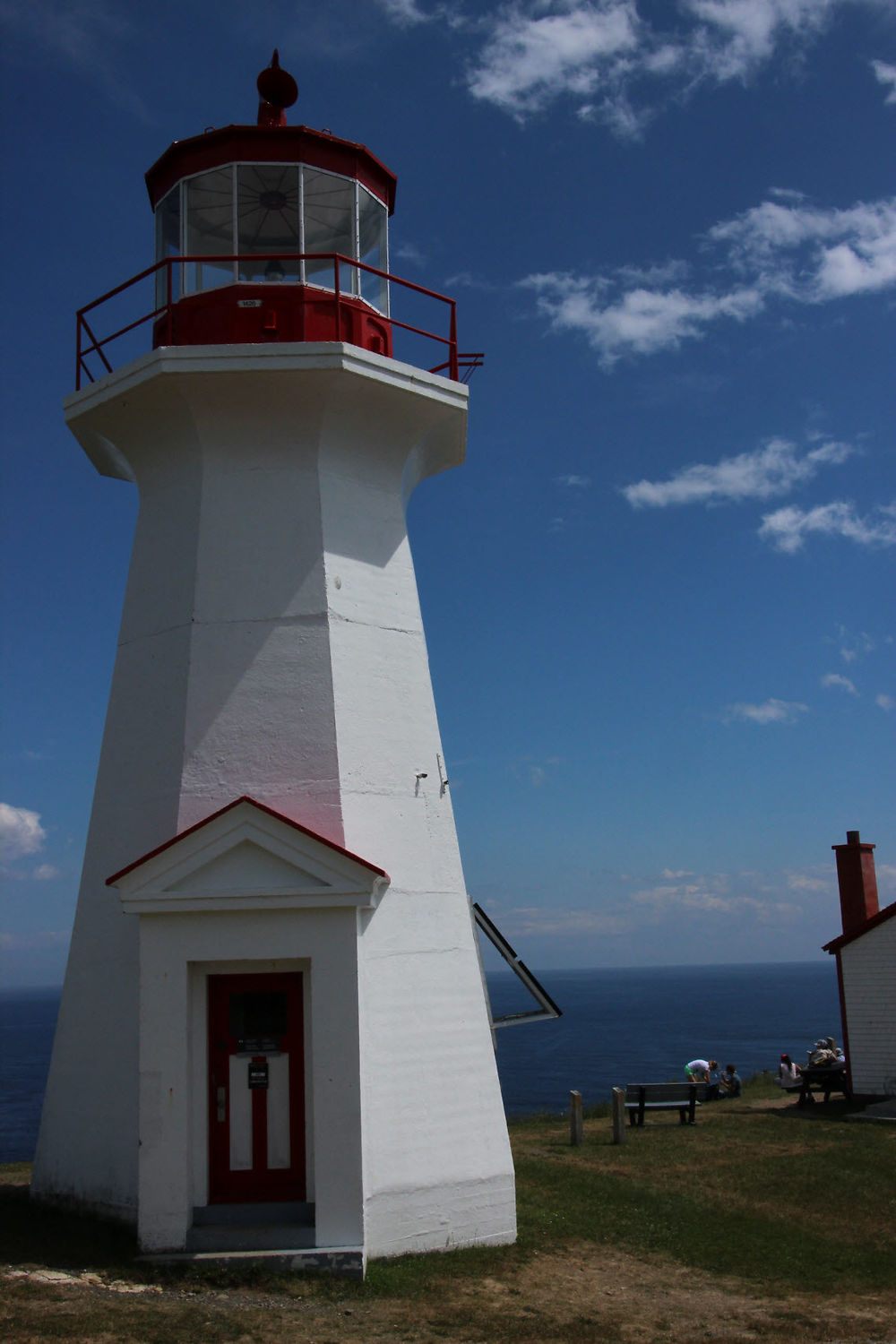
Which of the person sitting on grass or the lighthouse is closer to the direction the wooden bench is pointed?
the person sitting on grass

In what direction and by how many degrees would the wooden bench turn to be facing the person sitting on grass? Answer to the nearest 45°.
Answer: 0° — it already faces them

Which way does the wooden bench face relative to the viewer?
away from the camera

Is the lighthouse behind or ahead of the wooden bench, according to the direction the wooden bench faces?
behind

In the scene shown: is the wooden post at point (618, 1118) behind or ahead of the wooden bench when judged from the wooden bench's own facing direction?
behind

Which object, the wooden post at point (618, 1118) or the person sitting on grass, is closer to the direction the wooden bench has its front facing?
the person sitting on grass

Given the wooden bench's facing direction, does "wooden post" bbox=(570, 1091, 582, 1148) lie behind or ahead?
behind
